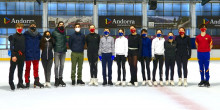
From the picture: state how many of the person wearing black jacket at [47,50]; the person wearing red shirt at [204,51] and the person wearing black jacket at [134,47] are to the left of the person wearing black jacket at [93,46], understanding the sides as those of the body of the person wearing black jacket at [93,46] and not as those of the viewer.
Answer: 2

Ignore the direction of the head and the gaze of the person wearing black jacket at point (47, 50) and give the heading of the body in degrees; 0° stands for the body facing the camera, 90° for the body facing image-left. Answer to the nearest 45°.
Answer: approximately 0°

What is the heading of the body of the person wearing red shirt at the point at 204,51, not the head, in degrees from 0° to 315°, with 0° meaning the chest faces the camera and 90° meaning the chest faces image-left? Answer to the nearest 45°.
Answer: approximately 0°

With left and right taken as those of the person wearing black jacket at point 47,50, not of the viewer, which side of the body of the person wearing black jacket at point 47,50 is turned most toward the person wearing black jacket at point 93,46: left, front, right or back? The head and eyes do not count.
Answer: left

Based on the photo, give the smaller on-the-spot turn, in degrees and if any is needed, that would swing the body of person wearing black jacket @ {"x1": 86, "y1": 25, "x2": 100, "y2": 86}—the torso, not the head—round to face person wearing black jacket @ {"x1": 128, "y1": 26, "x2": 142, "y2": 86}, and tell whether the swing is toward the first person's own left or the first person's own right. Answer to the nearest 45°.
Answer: approximately 90° to the first person's own left

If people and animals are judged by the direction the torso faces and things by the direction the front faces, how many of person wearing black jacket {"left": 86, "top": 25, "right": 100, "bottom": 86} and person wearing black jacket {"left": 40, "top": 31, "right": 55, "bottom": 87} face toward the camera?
2

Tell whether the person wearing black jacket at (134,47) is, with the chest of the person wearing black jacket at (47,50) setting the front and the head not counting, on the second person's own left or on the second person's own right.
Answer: on the second person's own left

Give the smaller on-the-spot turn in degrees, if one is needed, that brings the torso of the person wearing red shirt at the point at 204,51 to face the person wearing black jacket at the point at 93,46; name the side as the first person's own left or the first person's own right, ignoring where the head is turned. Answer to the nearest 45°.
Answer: approximately 90° to the first person's own right
